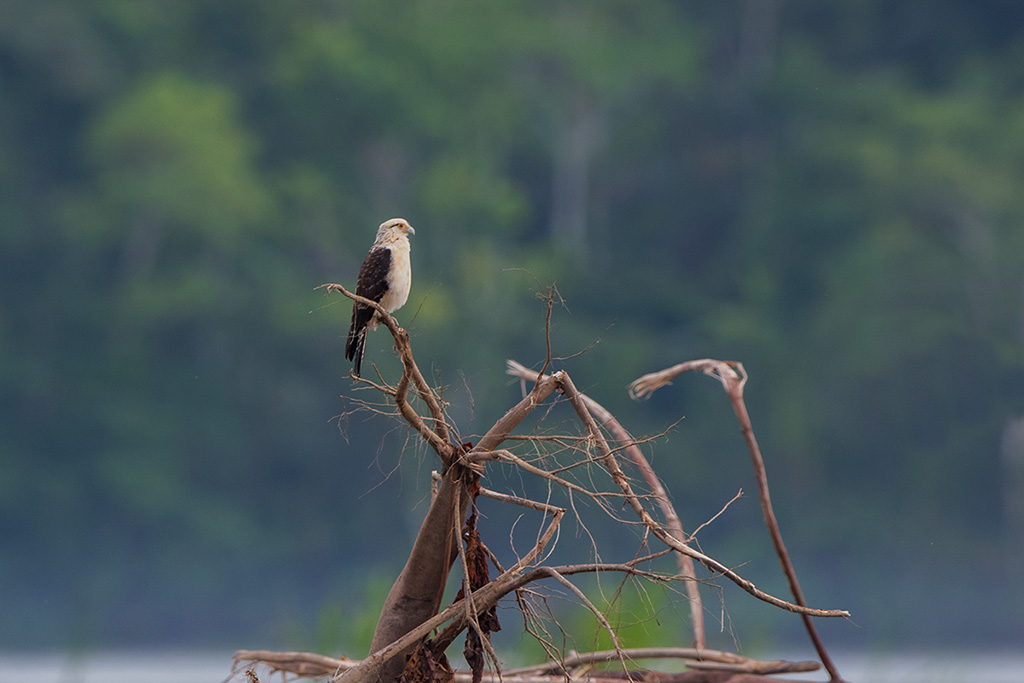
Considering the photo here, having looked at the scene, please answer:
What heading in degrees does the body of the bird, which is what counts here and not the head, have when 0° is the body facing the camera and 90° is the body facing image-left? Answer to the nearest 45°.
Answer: approximately 270°
